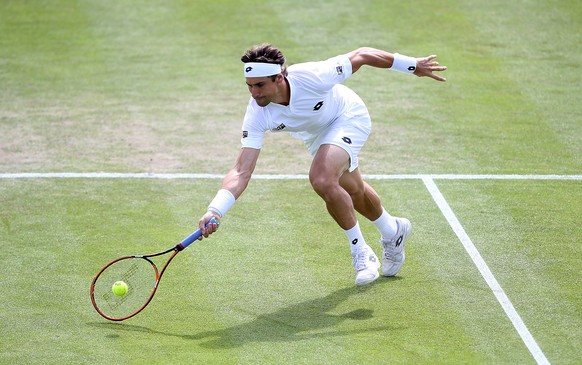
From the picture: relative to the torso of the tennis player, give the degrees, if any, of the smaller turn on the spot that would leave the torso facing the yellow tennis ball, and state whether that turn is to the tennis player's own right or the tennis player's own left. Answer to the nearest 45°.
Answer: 0° — they already face it

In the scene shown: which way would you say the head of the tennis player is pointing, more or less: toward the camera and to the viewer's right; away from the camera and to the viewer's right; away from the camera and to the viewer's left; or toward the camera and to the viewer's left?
toward the camera and to the viewer's left

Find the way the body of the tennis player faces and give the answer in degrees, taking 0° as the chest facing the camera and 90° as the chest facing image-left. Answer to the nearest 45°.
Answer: approximately 45°
